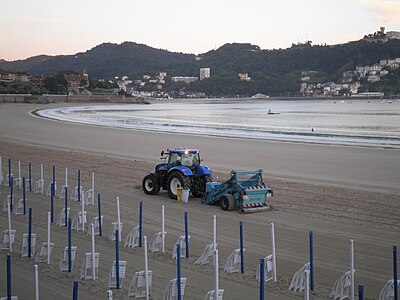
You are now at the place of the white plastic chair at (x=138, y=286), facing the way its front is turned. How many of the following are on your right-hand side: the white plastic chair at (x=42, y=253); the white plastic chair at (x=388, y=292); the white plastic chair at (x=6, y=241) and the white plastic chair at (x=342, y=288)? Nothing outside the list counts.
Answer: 2

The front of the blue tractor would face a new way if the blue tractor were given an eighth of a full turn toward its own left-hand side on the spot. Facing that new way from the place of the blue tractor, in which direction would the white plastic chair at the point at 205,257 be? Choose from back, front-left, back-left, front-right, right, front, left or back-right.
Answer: left

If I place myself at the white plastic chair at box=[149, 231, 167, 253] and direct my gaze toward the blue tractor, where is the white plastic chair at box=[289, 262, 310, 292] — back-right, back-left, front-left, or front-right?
back-right

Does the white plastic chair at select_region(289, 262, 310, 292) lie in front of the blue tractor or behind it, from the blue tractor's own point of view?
behind

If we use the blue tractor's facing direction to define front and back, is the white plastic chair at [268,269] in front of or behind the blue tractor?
behind

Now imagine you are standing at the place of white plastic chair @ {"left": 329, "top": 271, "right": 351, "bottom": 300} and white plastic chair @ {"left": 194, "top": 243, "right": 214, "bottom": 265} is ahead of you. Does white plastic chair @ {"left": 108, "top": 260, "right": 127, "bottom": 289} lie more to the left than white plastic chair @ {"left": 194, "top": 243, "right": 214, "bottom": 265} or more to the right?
left

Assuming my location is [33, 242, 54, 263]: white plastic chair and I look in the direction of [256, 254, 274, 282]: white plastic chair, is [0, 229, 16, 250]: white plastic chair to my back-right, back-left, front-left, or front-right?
back-left
